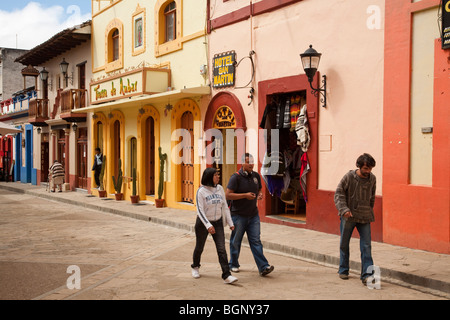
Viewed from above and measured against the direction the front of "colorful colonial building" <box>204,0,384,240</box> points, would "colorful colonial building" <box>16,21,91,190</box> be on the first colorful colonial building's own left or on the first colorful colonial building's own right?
on the first colorful colonial building's own right

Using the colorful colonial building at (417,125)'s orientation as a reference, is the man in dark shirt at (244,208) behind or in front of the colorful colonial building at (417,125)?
in front

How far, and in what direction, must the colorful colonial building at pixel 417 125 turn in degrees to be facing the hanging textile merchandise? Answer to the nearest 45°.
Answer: approximately 90° to its right

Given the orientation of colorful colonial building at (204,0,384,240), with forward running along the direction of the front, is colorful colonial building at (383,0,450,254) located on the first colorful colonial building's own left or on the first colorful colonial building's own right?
on the first colorful colonial building's own left

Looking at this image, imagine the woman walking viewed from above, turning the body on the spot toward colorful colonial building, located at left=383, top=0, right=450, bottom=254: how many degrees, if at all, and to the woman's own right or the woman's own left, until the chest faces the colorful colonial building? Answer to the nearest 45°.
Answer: approximately 90° to the woman's own left

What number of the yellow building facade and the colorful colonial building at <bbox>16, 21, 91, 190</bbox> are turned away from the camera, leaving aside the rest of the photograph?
0

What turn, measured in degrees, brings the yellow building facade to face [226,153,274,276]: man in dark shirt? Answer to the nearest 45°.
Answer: approximately 45° to its left

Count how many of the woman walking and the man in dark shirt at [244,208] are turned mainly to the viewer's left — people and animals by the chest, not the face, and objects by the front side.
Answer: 0

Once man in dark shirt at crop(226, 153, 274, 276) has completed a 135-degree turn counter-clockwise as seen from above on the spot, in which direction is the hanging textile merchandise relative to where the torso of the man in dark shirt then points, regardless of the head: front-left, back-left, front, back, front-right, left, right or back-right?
front

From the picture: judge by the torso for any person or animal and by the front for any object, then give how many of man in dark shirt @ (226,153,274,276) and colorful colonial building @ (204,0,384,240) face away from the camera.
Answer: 0
